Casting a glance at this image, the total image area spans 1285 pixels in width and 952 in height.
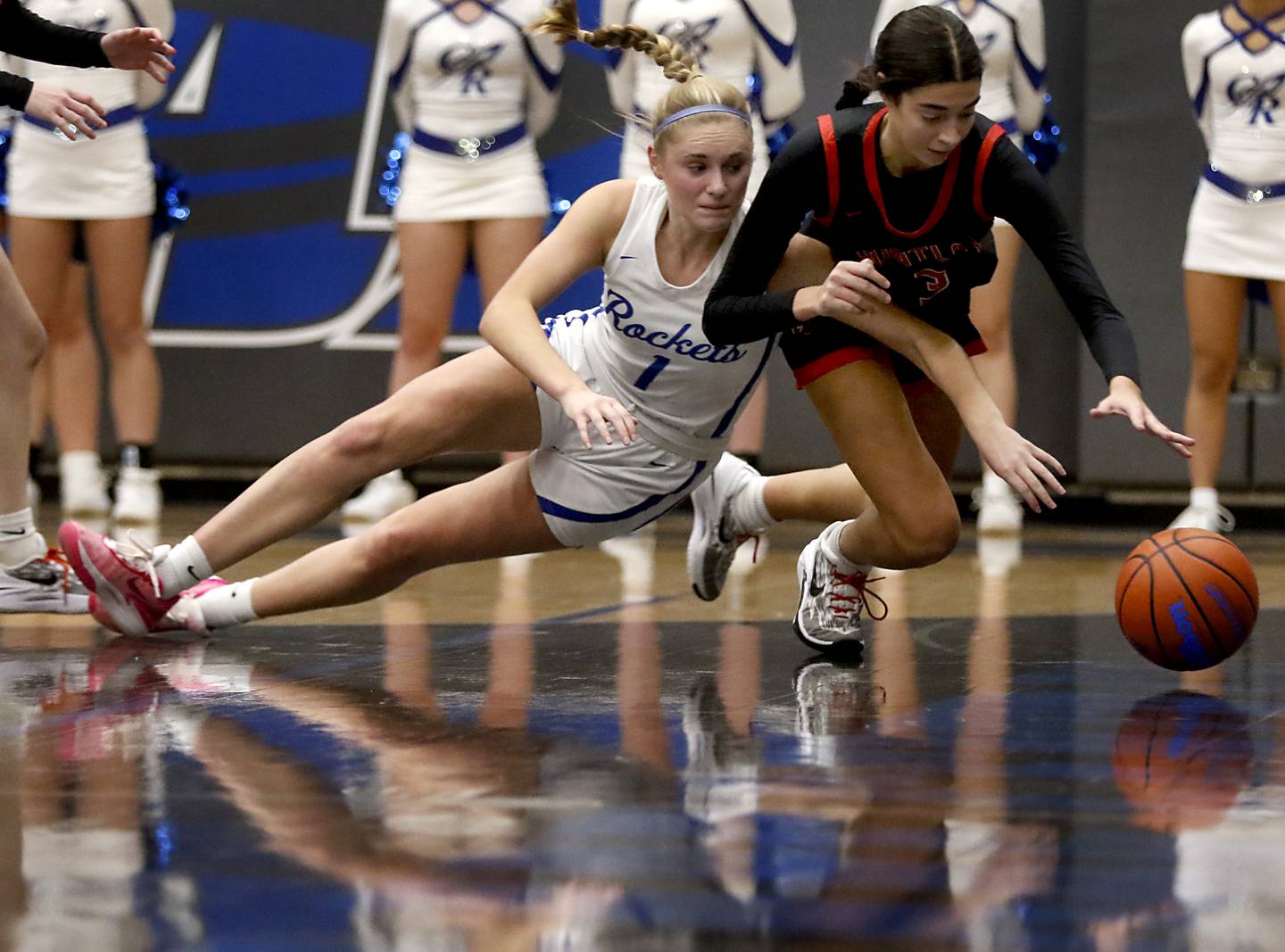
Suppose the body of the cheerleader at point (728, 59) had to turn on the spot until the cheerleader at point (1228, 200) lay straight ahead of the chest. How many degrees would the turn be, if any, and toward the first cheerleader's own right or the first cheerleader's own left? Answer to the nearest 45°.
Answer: approximately 90° to the first cheerleader's own left

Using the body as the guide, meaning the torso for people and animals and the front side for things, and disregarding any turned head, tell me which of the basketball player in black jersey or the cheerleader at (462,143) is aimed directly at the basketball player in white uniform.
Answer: the cheerleader

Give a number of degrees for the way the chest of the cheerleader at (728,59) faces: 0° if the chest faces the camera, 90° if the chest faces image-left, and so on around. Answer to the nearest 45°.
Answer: approximately 0°

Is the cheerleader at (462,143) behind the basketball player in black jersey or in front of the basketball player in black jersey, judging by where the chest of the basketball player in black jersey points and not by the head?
behind

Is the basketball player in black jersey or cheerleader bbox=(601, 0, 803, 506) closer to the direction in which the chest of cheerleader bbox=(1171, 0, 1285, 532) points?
the basketball player in black jersey

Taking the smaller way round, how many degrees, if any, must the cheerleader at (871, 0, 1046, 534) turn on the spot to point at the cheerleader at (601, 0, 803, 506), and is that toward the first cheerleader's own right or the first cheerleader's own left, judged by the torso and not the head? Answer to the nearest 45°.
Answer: approximately 90° to the first cheerleader's own right

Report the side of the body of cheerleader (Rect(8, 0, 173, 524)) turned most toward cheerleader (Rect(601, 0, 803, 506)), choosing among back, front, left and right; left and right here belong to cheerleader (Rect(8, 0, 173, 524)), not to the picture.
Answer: left
